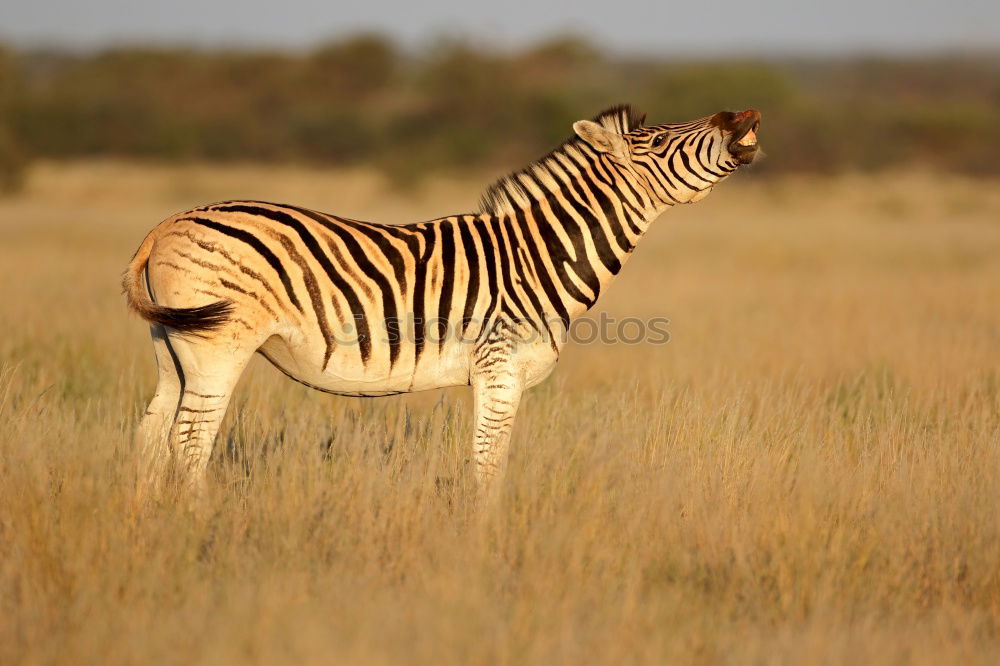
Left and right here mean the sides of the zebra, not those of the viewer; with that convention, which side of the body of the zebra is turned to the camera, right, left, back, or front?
right
